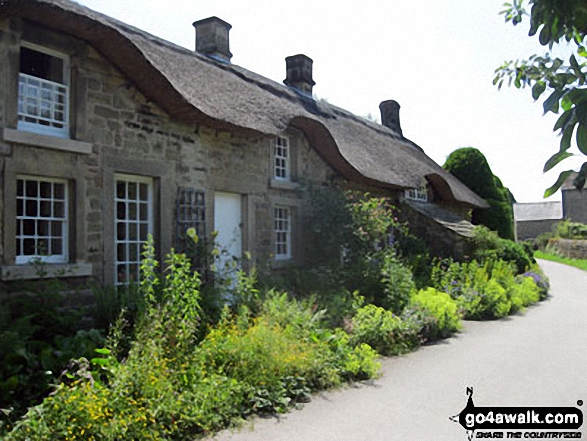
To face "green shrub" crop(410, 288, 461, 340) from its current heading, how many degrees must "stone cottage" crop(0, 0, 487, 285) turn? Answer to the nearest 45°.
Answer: approximately 45° to its left

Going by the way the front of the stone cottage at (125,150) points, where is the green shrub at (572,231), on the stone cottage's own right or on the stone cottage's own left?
on the stone cottage's own left

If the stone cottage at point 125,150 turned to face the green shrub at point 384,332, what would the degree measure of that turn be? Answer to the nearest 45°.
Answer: approximately 45° to its left

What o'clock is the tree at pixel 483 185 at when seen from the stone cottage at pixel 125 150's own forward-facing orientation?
The tree is roughly at 9 o'clock from the stone cottage.

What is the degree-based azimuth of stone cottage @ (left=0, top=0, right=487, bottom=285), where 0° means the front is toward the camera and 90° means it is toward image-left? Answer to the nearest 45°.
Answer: approximately 315°
